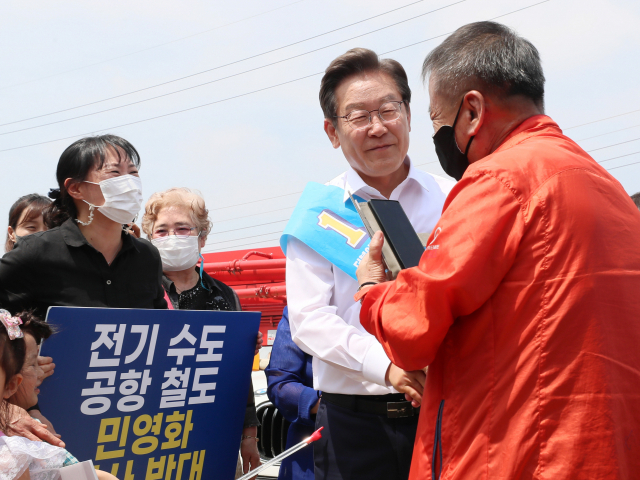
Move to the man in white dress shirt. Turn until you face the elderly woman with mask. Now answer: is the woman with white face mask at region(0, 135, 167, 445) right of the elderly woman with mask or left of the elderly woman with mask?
left

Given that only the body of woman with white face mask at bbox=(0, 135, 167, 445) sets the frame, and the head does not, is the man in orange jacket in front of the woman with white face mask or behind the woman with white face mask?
in front

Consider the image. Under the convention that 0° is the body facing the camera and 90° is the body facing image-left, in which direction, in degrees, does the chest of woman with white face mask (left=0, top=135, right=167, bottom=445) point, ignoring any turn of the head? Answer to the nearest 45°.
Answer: approximately 315°

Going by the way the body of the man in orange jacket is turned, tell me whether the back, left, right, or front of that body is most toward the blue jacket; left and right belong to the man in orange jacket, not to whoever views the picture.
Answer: front

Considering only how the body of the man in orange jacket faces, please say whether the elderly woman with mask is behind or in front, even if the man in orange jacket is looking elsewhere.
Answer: in front

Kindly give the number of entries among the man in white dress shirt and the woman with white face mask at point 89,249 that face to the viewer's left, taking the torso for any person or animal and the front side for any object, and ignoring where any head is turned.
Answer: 0

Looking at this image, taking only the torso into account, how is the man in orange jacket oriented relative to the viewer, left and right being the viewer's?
facing away from the viewer and to the left of the viewer

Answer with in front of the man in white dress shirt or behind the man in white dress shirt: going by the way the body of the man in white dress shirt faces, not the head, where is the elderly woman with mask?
behind

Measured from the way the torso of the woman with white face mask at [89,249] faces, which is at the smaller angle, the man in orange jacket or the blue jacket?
the man in orange jacket

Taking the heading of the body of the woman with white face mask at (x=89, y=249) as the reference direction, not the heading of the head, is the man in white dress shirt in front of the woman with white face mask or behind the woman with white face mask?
in front

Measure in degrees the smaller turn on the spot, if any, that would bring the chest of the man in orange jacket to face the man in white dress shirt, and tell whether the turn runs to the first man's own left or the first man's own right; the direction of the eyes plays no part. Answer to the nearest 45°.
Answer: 0° — they already face them

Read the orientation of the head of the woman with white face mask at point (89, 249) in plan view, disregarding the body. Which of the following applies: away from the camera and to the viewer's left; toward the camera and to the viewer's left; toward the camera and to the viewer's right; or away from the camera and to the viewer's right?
toward the camera and to the viewer's right

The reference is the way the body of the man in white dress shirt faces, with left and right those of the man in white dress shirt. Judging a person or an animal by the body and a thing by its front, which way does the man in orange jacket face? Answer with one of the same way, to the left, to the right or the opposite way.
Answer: the opposite way
